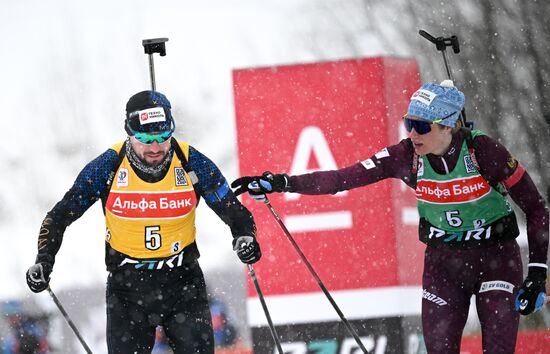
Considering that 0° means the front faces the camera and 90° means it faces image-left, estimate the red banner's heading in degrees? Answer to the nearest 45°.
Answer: approximately 0°
